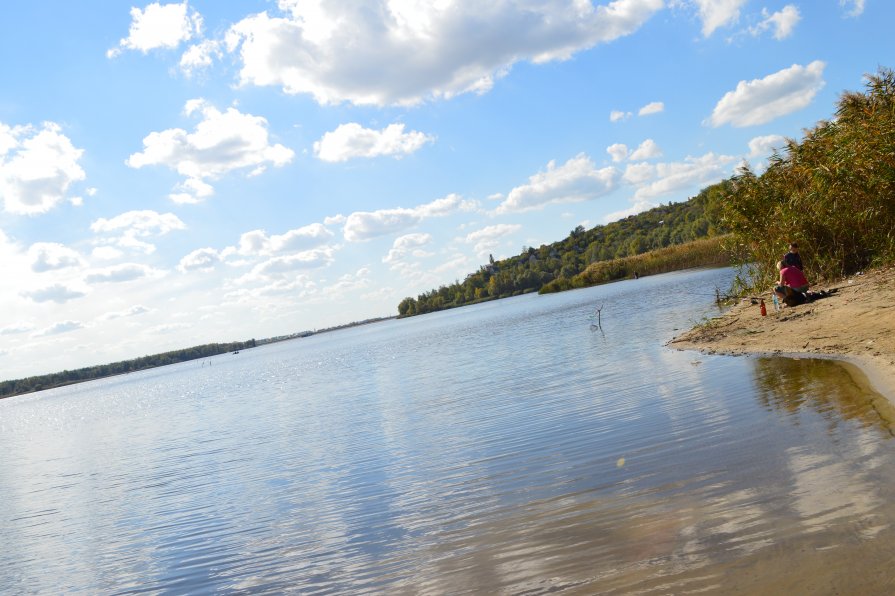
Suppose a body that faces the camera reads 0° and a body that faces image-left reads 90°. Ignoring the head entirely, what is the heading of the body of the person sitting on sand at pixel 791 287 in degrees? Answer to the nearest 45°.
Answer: approximately 90°
